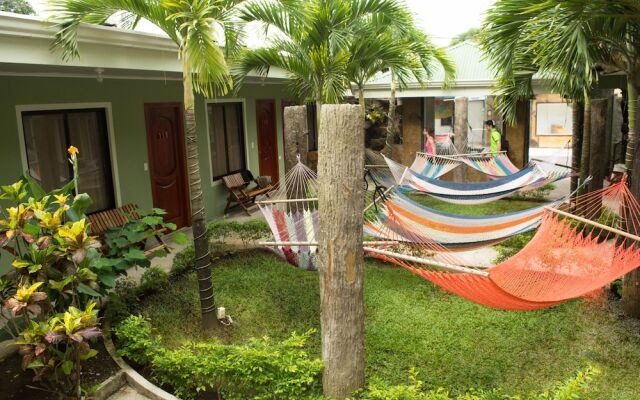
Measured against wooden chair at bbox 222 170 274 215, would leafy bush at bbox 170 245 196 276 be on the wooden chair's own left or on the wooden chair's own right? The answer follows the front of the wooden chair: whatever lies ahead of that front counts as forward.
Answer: on the wooden chair's own right

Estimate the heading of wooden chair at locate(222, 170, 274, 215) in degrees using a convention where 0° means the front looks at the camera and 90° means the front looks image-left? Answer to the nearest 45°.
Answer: approximately 315°

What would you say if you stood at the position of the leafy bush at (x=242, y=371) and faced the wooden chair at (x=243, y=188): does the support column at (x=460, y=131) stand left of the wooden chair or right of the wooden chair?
right

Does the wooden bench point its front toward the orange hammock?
yes

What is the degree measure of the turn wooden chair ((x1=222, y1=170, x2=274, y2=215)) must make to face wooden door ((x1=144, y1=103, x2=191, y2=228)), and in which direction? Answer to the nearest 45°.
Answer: approximately 90° to its right

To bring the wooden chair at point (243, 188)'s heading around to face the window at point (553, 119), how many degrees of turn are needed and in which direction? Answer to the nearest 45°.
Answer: approximately 90° to its left

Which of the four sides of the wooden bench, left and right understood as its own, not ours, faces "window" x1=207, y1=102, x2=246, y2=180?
left
